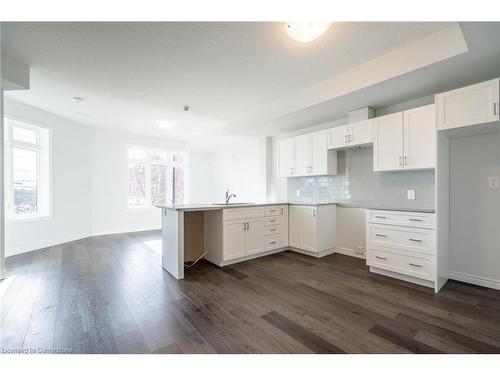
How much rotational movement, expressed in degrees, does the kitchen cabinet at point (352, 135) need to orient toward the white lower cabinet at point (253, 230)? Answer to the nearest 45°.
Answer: approximately 45° to its right

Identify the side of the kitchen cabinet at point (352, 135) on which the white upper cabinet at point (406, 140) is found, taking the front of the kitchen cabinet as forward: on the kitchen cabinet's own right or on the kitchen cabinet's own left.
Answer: on the kitchen cabinet's own left

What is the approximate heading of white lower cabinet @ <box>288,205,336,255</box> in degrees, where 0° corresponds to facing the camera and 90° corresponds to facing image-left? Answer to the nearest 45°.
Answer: approximately 45°
